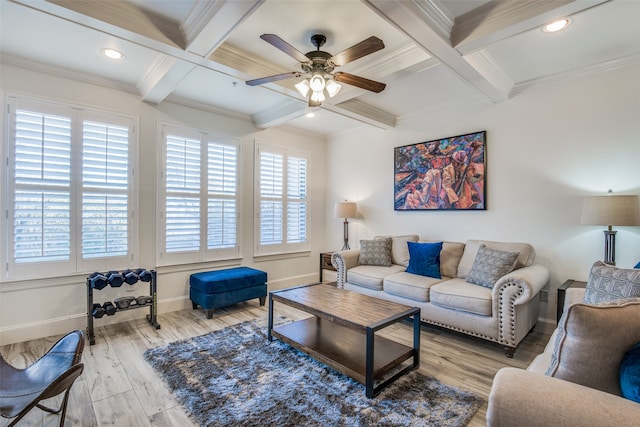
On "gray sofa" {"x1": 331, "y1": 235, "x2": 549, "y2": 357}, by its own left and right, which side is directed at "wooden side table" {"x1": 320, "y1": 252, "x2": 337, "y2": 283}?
right

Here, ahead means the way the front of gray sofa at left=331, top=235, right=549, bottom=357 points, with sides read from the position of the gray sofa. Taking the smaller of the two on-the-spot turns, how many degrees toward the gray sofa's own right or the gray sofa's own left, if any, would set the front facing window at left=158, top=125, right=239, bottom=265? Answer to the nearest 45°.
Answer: approximately 45° to the gray sofa's own right

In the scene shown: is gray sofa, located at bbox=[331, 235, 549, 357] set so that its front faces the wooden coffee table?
yes

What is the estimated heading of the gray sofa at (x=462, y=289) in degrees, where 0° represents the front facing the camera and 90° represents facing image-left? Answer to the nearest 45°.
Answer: approximately 45°

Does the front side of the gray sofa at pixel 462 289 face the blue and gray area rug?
yes

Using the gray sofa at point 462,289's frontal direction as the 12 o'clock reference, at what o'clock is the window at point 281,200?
The window is roughly at 2 o'clock from the gray sofa.

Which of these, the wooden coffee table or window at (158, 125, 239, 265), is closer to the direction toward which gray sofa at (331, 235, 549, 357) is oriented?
the wooden coffee table

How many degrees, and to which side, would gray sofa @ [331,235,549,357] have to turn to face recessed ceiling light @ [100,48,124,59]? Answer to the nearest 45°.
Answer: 0° — it already faces it

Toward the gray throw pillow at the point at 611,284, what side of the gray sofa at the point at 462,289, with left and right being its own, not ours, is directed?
left

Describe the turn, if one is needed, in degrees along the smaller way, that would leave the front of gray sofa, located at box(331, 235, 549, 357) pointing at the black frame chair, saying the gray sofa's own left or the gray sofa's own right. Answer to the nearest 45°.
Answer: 0° — it already faces it
